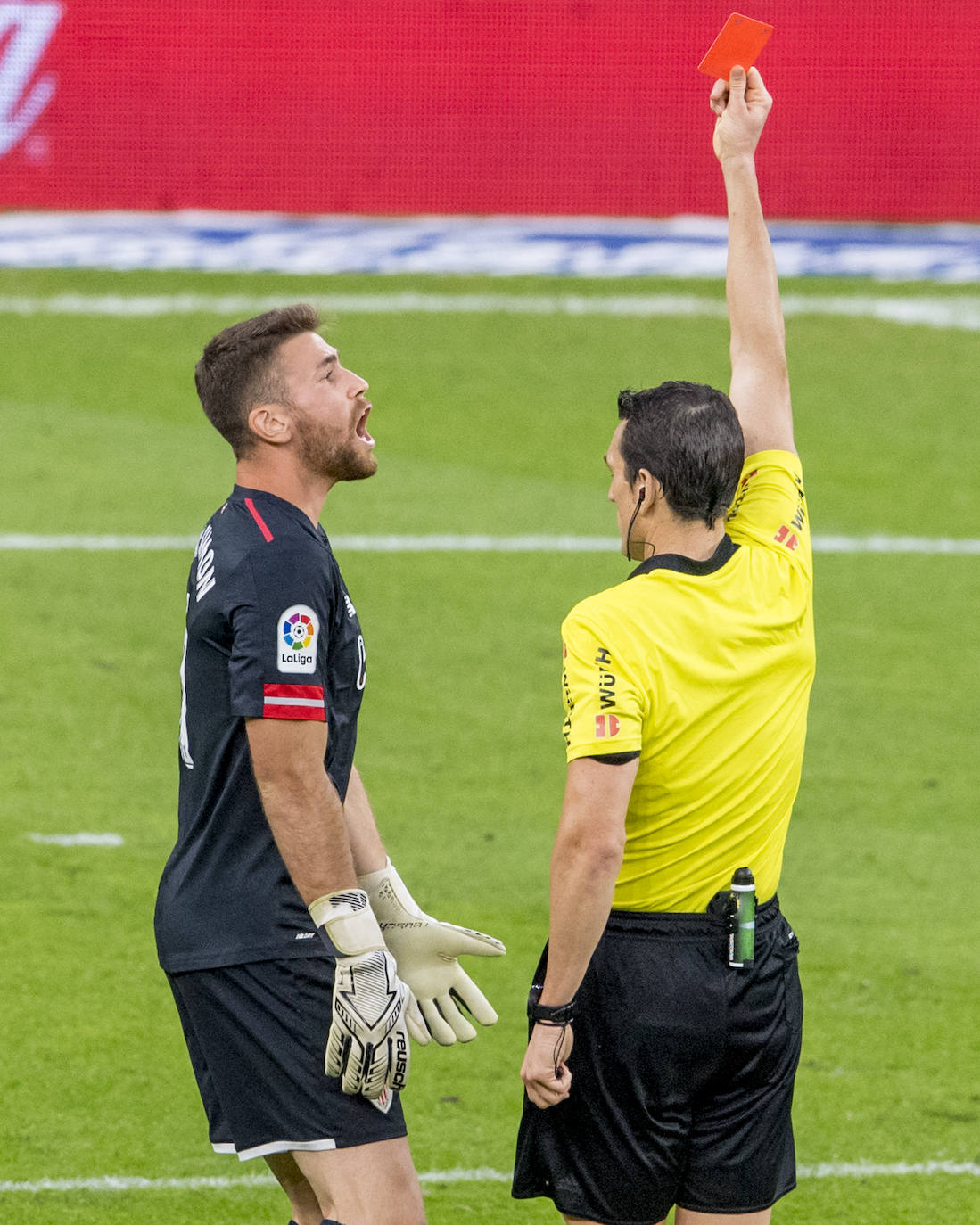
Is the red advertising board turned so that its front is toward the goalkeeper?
yes

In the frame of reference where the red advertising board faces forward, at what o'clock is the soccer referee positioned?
The soccer referee is roughly at 12 o'clock from the red advertising board.

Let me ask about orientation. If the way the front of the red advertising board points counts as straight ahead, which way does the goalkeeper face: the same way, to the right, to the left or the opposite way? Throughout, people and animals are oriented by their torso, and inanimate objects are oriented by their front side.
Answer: to the left

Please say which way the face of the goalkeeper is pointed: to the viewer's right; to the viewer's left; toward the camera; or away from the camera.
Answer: to the viewer's right

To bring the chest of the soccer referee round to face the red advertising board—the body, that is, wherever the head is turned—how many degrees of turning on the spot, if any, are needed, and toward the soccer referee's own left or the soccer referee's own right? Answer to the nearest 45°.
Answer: approximately 45° to the soccer referee's own right

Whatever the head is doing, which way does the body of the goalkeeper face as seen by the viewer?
to the viewer's right

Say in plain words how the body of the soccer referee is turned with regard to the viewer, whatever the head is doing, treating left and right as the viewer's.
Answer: facing away from the viewer and to the left of the viewer

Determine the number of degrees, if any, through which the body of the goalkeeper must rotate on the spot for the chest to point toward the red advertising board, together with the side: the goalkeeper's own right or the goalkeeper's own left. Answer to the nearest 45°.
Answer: approximately 90° to the goalkeeper's own left

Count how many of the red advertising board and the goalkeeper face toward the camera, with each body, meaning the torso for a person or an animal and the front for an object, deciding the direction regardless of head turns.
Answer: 1
